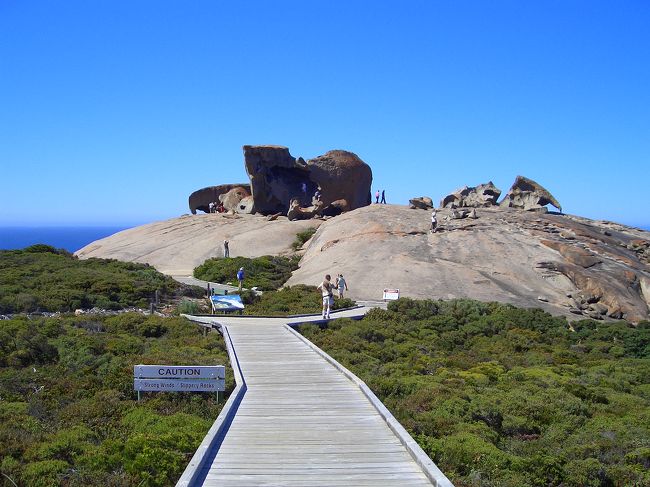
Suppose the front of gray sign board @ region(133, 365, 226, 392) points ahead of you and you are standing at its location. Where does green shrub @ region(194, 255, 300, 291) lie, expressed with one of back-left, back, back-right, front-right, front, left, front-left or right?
back

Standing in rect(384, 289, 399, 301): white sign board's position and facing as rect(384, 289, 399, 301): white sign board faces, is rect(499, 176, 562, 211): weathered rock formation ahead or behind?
behind

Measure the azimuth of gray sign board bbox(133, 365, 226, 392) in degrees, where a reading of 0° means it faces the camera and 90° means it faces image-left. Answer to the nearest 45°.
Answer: approximately 0°

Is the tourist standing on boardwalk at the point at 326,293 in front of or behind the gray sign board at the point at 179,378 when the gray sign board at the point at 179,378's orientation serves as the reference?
behind

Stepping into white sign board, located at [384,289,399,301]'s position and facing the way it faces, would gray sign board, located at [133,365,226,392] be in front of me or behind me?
in front

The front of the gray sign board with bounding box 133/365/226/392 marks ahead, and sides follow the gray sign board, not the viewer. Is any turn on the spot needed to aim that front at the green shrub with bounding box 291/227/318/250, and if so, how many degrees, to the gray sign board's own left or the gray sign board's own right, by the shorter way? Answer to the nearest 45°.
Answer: approximately 180°

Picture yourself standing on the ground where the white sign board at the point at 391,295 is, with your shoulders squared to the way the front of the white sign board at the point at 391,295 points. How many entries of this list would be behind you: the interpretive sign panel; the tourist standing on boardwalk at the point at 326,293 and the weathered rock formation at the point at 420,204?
1

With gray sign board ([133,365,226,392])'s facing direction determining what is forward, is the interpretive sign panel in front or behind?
behind

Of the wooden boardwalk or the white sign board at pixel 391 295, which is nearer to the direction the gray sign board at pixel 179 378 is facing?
the wooden boardwalk

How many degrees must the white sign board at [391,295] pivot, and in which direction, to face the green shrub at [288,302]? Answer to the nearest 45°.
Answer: approximately 45° to its right

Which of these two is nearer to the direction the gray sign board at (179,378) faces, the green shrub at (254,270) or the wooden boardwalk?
the wooden boardwalk

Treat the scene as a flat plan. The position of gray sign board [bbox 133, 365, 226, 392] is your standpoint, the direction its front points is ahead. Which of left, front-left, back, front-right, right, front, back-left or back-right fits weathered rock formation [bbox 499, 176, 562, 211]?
back-left

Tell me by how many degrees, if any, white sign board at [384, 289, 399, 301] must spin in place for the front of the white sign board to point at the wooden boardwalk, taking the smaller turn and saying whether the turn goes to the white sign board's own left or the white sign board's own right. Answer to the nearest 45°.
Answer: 0° — it already faces it

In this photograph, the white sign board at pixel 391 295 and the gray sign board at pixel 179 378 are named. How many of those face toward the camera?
2
